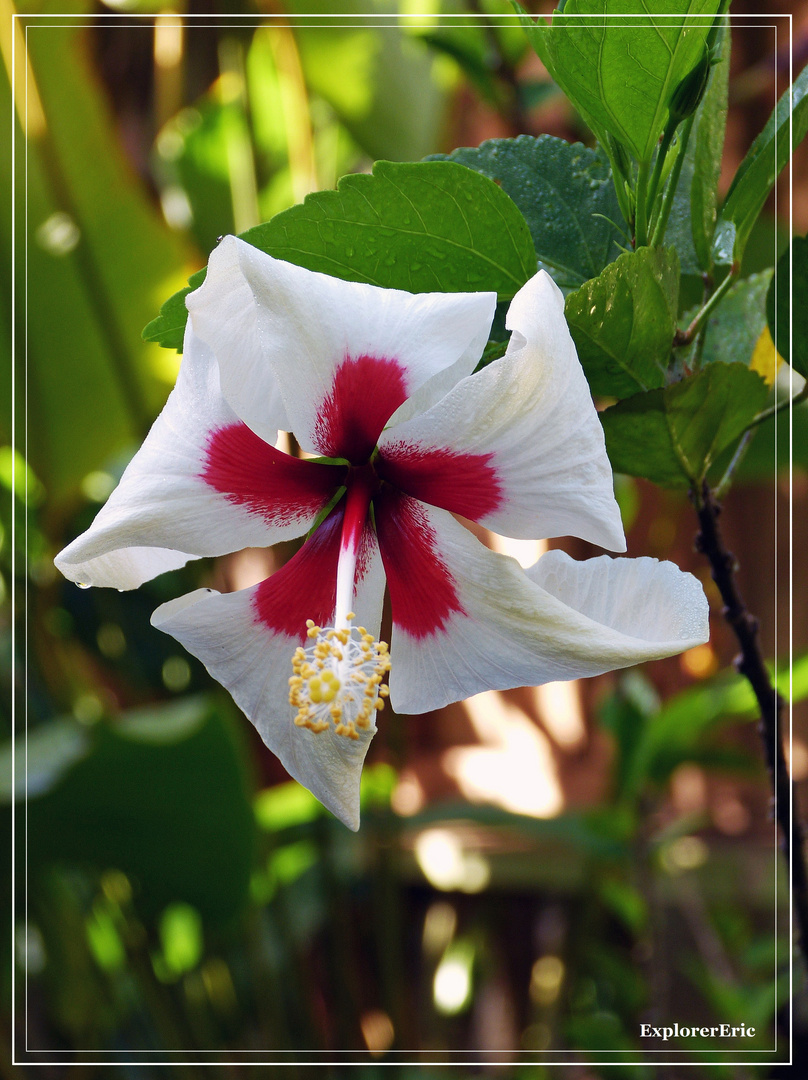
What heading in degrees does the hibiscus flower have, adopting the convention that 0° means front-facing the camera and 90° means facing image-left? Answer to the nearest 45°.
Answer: approximately 0°
